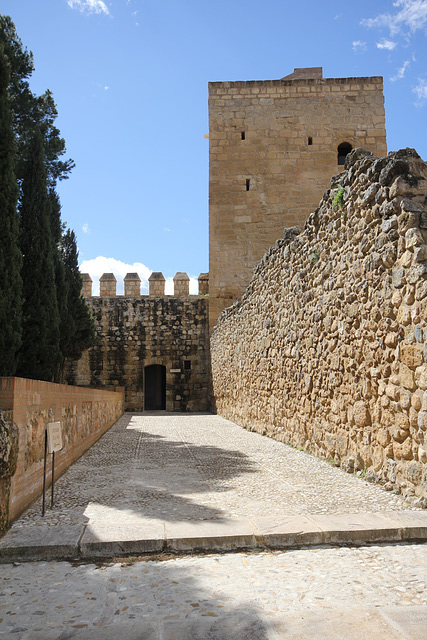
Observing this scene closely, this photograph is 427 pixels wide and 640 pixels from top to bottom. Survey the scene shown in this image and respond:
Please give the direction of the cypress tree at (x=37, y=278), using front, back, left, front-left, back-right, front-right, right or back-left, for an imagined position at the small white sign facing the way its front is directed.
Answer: back-left

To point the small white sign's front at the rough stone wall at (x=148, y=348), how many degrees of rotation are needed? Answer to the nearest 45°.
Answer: approximately 135° to its left

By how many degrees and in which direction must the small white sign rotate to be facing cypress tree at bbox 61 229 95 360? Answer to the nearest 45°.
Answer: approximately 135° to its left

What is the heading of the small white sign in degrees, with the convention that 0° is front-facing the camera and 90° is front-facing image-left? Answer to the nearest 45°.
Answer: approximately 315°

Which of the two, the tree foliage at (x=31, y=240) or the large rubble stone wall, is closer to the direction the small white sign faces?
the large rubble stone wall

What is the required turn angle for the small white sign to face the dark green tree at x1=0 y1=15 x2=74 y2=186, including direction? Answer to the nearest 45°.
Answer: approximately 135° to its left

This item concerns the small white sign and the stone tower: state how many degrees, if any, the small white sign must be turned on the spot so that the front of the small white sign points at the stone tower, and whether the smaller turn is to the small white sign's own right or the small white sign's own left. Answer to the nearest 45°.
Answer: approximately 90° to the small white sign's own left

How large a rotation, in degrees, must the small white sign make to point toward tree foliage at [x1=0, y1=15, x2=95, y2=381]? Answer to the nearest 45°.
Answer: approximately 135° to its left

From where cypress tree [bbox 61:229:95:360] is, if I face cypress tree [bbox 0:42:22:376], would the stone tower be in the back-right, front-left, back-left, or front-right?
back-left

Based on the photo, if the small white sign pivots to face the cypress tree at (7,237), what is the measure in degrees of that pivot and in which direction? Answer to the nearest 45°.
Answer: approximately 135° to its left
